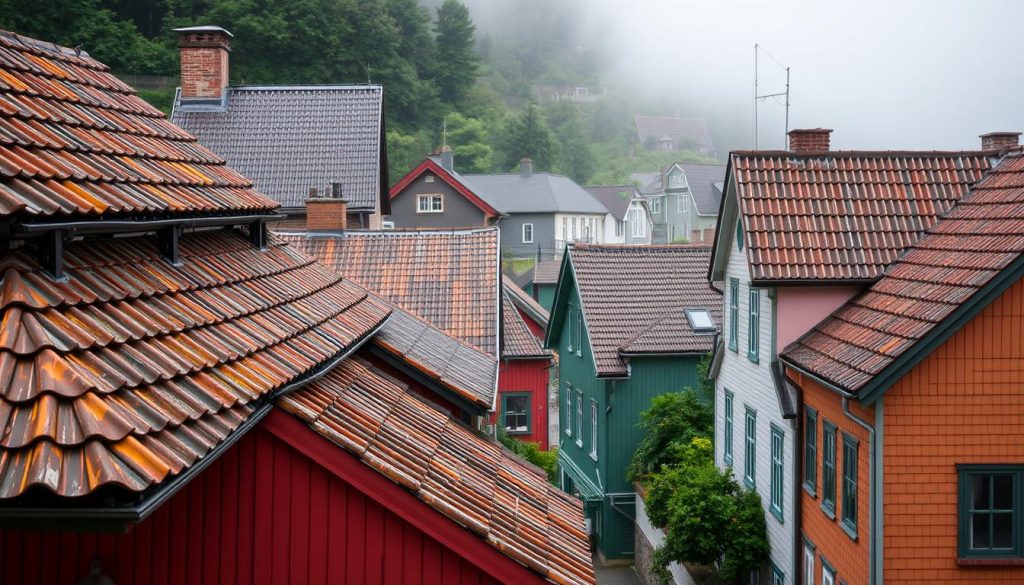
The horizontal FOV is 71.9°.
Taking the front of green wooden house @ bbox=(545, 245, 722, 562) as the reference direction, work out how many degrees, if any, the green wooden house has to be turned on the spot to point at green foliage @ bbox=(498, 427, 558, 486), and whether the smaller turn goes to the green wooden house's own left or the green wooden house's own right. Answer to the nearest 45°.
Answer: approximately 45° to the green wooden house's own left

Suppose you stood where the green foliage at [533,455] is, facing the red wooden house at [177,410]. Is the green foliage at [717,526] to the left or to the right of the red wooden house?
left

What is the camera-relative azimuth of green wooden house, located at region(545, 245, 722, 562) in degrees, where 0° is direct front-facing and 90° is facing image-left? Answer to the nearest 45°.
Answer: approximately 90°

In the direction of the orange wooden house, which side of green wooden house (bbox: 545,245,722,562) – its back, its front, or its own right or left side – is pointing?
left

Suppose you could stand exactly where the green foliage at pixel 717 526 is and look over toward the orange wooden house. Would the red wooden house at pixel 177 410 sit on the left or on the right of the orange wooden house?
right
